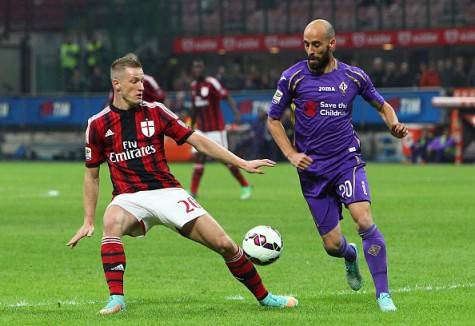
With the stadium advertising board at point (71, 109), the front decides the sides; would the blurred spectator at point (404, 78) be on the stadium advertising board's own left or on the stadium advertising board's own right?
on the stadium advertising board's own left

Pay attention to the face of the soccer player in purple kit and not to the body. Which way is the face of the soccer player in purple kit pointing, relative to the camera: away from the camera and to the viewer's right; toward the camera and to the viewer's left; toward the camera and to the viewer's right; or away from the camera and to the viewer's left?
toward the camera and to the viewer's left

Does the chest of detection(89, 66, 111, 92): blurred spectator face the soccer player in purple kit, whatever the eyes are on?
yes

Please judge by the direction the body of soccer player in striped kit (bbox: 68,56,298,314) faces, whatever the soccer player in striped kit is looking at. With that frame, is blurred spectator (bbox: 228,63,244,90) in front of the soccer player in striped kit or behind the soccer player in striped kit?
behind

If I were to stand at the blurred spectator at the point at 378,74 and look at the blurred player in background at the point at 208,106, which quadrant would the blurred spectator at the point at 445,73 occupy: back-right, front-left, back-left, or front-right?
back-left
